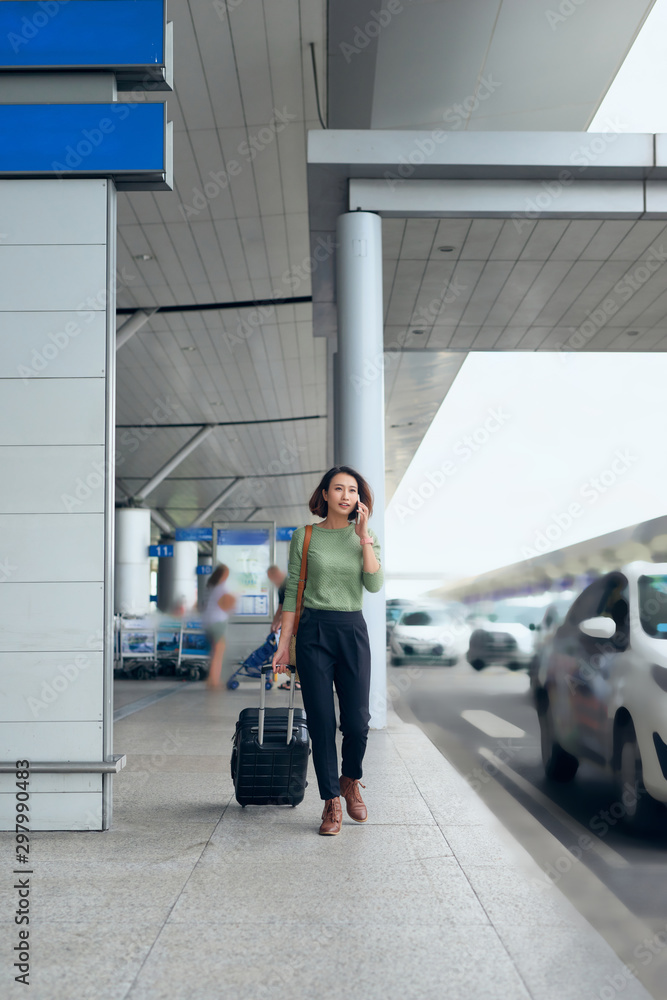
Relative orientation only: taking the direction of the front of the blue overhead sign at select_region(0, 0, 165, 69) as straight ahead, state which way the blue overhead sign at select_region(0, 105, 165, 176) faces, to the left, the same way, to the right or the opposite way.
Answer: the same way

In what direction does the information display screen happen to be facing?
toward the camera

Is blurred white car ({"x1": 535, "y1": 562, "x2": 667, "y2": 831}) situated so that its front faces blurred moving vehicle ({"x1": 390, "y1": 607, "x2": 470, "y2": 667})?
no

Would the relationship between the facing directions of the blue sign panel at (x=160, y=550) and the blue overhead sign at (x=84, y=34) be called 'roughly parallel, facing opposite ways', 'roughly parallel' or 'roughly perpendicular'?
roughly parallel

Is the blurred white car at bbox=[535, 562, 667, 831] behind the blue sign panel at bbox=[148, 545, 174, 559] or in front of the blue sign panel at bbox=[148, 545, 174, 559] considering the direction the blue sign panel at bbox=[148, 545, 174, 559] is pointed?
in front

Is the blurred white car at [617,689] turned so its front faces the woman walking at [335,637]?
no

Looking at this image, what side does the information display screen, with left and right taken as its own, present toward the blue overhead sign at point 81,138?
front

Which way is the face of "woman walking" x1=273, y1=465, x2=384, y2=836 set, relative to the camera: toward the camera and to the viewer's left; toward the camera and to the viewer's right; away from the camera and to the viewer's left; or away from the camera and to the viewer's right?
toward the camera and to the viewer's right

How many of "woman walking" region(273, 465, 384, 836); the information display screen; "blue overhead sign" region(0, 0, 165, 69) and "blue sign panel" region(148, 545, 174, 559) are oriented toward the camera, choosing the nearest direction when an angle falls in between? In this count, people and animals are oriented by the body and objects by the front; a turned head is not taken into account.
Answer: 4

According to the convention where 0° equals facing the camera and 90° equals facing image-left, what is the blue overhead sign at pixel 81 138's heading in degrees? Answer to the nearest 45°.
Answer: approximately 0°

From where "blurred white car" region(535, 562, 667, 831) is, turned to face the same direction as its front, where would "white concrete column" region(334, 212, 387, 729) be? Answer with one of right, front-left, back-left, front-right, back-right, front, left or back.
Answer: back

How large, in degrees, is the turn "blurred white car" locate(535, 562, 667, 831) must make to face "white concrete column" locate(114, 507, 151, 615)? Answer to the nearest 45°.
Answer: approximately 180°

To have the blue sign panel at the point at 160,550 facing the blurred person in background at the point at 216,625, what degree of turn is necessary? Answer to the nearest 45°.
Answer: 0° — it already faces them

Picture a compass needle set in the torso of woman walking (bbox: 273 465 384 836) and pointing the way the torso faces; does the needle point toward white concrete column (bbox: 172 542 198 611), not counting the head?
no

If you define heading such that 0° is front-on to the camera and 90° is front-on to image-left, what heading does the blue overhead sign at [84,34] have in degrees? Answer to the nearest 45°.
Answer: approximately 0°

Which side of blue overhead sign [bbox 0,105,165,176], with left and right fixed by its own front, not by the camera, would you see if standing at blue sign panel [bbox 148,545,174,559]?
back

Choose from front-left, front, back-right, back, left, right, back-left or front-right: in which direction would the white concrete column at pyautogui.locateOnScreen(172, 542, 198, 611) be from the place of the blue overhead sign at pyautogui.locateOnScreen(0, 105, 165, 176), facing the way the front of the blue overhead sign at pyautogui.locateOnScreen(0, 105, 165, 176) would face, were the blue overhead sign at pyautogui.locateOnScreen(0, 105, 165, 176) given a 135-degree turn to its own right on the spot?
front-right

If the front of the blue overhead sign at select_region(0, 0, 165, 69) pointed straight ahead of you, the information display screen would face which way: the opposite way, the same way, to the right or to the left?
the same way

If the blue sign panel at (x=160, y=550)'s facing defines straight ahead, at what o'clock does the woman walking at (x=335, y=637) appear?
The woman walking is roughly at 12 o'clock from the blue sign panel.

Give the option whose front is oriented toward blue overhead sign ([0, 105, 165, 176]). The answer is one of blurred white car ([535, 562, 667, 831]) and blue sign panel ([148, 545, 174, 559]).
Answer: the blue sign panel
